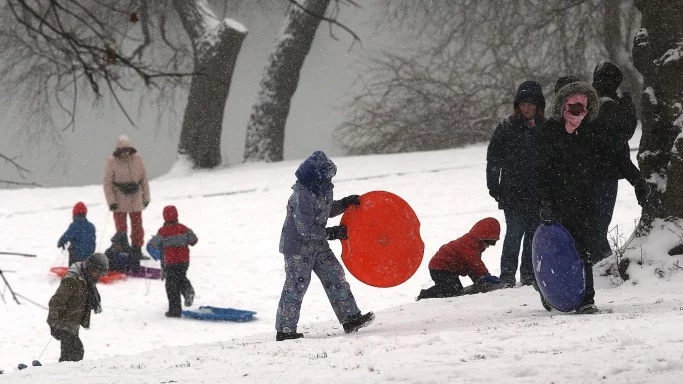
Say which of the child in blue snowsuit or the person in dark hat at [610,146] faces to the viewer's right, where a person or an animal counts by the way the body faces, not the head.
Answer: the child in blue snowsuit

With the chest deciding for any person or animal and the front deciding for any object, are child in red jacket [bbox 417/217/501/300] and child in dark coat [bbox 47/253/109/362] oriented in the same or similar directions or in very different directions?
same or similar directions

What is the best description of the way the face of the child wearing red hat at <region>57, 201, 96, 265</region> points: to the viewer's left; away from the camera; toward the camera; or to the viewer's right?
away from the camera

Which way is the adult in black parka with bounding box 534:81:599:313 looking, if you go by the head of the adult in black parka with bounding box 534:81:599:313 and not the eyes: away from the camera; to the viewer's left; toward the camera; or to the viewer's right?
toward the camera

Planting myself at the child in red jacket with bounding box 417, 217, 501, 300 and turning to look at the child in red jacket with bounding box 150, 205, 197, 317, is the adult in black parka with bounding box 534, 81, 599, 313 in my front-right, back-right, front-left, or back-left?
back-left

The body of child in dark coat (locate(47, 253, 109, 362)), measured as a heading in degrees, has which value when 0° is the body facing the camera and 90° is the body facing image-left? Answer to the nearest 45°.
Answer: approximately 270°

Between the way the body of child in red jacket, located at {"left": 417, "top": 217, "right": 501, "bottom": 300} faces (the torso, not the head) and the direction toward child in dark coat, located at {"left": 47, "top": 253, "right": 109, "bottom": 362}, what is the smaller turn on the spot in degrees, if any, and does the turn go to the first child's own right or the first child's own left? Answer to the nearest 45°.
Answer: approximately 180°

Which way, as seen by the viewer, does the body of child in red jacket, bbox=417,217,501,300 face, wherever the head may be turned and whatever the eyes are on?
to the viewer's right

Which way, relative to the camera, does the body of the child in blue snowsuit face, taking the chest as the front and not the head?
to the viewer's right

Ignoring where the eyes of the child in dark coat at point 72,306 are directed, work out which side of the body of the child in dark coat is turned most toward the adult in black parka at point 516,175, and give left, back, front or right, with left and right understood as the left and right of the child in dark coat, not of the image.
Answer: front

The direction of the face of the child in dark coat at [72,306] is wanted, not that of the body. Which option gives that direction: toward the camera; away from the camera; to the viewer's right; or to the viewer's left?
to the viewer's right

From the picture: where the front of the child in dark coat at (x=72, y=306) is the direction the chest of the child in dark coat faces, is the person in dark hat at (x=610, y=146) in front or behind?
in front
